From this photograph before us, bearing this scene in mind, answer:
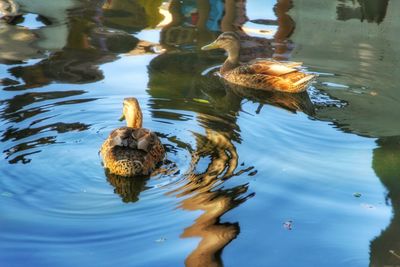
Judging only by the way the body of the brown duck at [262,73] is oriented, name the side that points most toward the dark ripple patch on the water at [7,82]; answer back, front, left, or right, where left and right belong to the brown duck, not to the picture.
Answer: front

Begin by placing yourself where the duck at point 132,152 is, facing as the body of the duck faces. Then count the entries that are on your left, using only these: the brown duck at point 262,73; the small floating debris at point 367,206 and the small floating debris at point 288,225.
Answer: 0

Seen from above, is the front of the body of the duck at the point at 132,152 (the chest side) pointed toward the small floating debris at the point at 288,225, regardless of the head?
no

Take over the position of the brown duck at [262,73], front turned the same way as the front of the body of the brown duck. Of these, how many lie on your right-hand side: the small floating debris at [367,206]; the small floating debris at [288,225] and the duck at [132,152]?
0

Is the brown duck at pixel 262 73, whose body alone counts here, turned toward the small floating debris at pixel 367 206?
no

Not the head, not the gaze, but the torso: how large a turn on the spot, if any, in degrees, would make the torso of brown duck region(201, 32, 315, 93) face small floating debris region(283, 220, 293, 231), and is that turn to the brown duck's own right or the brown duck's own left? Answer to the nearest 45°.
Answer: approximately 90° to the brown duck's own left

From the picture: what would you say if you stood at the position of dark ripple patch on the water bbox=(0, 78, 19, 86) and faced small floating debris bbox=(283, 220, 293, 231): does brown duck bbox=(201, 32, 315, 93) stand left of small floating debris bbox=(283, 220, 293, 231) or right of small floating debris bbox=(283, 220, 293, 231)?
left

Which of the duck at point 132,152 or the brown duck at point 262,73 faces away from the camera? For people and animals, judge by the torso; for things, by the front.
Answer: the duck

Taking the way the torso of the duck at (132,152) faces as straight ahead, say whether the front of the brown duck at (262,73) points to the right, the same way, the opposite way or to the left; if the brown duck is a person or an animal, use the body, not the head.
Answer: to the left

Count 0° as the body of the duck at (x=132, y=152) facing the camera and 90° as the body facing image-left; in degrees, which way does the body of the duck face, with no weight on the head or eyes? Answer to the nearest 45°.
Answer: approximately 180°

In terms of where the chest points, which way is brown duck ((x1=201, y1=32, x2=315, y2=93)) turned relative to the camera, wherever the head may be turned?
to the viewer's left

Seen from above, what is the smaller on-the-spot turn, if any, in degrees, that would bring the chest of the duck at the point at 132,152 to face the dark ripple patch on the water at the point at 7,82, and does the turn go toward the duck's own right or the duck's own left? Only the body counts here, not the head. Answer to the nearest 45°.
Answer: approximately 45° to the duck's own left

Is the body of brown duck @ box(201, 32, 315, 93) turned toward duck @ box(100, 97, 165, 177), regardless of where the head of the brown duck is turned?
no

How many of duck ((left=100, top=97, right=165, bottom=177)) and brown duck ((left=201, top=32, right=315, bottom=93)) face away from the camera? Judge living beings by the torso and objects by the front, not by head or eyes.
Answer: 1
